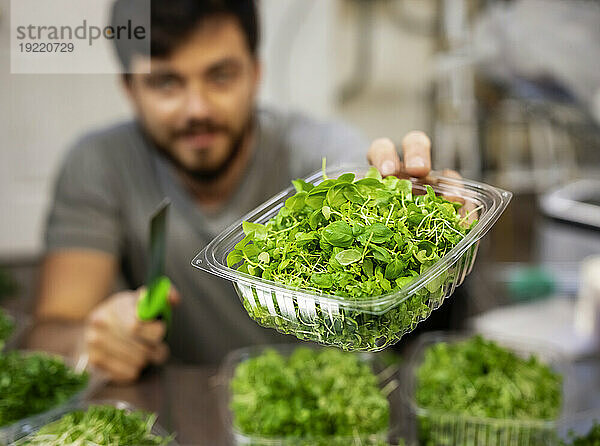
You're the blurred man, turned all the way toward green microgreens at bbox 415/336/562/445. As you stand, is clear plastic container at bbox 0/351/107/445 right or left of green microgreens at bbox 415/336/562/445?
right

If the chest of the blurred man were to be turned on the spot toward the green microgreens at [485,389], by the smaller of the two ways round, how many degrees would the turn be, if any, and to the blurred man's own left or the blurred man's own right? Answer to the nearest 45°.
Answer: approximately 45° to the blurred man's own left

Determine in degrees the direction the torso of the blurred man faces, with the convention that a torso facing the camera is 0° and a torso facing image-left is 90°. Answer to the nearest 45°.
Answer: approximately 0°

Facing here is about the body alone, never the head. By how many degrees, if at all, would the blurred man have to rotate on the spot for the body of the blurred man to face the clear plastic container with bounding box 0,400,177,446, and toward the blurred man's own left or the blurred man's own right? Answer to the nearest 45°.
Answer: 0° — they already face it

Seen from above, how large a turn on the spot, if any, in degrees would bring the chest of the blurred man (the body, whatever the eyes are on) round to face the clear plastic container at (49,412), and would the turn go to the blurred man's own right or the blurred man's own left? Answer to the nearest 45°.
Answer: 0° — they already face it
